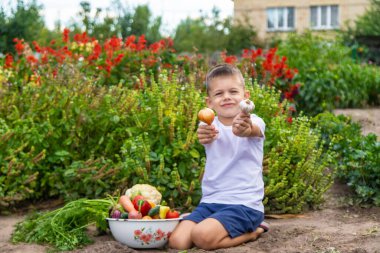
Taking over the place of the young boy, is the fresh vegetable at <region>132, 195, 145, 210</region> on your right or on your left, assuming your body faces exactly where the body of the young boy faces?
on your right

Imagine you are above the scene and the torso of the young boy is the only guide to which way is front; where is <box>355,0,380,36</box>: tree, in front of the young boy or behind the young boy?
behind

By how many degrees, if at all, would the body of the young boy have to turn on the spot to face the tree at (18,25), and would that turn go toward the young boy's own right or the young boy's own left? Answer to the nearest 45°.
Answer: approximately 90° to the young boy's own right

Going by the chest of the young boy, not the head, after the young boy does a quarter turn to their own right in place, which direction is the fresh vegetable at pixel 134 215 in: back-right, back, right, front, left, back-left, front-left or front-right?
front-left

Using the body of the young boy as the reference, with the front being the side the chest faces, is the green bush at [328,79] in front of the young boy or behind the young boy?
behind

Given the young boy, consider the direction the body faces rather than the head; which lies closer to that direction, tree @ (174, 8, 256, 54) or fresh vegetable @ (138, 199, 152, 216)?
the fresh vegetable

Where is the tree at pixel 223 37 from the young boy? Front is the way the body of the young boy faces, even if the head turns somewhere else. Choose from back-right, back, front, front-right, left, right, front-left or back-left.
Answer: back-right

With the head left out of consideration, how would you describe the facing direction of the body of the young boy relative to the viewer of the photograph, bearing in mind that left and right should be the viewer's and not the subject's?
facing the viewer and to the left of the viewer

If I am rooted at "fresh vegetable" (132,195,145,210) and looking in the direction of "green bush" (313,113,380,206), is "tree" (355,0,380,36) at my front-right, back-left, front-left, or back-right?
front-left

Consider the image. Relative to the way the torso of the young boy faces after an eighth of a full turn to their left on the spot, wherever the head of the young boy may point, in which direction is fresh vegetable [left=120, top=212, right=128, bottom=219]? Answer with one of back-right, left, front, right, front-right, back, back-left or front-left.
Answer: right

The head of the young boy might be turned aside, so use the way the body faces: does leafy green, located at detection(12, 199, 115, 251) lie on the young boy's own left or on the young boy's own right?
on the young boy's own right

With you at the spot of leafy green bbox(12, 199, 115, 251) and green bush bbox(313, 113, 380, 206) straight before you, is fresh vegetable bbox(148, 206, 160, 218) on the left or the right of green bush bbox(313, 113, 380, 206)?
right

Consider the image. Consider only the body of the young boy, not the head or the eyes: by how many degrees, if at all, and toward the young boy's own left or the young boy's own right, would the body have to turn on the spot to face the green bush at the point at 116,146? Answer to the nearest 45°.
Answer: approximately 90° to the young boy's own right
